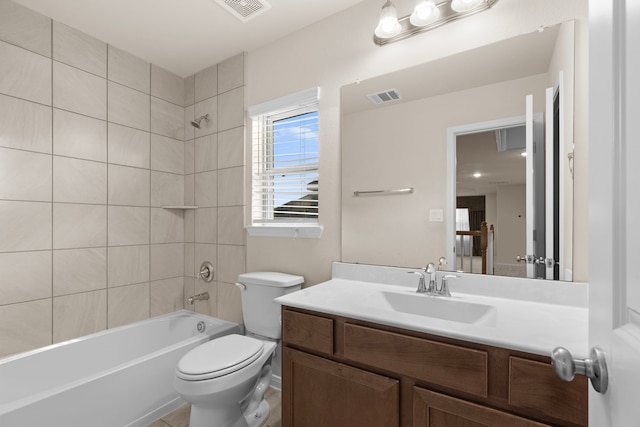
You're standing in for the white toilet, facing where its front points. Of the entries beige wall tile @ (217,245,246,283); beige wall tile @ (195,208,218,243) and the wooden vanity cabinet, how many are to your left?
1

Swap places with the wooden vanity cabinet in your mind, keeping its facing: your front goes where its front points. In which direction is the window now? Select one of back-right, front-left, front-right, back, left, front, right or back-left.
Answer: right

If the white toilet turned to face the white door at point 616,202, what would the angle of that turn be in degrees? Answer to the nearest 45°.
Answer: approximately 45° to its left

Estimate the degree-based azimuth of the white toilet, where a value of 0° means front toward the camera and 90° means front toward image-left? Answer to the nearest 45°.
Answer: approximately 45°

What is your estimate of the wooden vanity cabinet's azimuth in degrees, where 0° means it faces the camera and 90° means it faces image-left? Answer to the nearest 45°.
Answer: approximately 45°

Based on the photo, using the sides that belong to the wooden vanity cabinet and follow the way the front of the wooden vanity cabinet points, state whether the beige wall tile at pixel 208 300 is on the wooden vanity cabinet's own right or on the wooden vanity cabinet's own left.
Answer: on the wooden vanity cabinet's own right

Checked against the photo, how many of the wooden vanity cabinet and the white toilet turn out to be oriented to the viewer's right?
0

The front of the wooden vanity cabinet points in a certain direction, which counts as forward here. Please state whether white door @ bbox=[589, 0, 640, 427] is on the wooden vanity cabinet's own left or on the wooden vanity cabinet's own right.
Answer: on the wooden vanity cabinet's own left

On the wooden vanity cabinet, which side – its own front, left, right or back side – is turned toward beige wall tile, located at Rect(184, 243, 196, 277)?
right

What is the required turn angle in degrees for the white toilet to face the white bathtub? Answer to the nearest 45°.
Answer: approximately 90° to its right

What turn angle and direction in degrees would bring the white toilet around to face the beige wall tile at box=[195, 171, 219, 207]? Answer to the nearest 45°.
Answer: approximately 135° to its right

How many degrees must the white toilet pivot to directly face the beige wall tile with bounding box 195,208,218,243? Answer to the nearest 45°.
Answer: approximately 135° to its right
